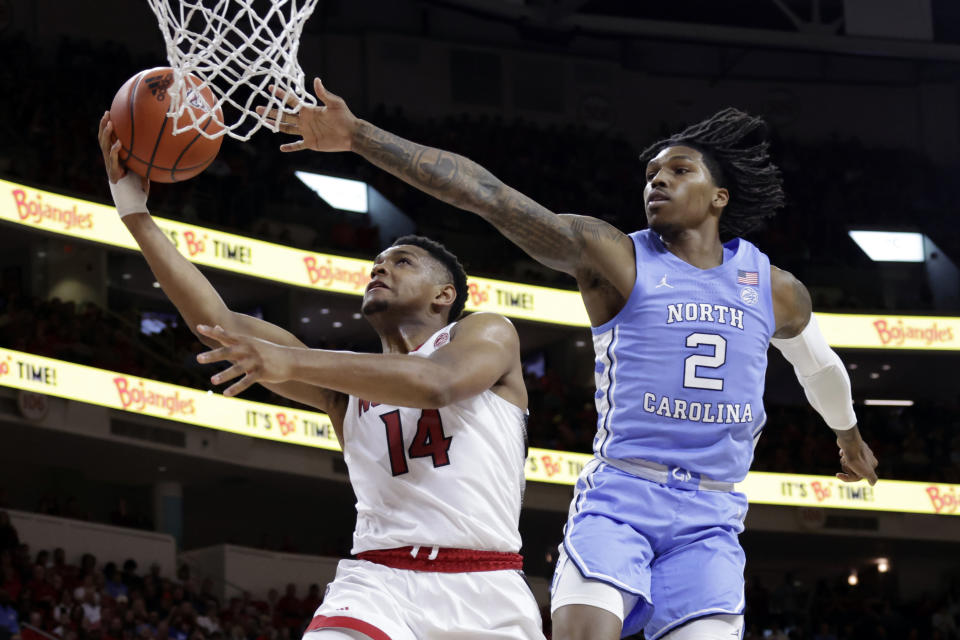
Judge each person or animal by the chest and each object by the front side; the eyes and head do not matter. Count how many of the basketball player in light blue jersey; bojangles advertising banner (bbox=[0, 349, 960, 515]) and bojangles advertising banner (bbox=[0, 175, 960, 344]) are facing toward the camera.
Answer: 3

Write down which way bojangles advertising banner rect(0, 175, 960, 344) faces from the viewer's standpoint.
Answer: facing the viewer

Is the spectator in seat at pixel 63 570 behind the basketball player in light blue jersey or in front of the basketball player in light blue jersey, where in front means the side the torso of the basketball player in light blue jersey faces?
behind

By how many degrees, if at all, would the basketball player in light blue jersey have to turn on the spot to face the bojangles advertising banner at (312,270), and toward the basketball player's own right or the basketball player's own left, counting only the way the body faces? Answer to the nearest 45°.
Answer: approximately 180°

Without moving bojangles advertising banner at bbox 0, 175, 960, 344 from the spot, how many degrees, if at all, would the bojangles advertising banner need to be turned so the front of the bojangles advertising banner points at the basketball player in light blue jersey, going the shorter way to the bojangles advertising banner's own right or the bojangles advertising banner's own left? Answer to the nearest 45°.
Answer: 0° — it already faces them

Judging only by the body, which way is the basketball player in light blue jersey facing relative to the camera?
toward the camera

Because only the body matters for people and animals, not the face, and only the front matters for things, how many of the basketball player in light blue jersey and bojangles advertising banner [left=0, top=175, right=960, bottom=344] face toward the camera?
2

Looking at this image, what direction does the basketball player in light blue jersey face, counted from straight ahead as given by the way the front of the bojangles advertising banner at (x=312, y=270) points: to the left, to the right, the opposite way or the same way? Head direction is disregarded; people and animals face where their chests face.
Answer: the same way

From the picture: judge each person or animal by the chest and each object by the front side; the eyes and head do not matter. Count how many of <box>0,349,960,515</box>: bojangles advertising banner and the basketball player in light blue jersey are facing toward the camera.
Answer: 2

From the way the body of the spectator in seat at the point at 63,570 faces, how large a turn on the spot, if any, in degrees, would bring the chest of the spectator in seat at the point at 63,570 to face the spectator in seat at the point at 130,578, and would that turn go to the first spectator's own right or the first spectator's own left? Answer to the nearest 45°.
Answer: approximately 90° to the first spectator's own left

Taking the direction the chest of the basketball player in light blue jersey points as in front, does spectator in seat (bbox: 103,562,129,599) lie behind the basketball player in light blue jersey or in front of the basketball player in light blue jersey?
behind

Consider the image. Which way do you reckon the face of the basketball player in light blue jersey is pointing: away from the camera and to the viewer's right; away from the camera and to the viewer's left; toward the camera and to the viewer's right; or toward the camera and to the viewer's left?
toward the camera and to the viewer's left

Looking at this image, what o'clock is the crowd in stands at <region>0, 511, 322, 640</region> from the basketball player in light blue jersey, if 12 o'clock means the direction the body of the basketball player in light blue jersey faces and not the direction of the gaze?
The crowd in stands is roughly at 5 o'clock from the basketball player in light blue jersey.

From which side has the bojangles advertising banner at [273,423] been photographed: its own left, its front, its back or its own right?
front

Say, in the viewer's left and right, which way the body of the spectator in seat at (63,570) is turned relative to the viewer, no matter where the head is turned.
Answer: facing the viewer and to the right of the viewer
